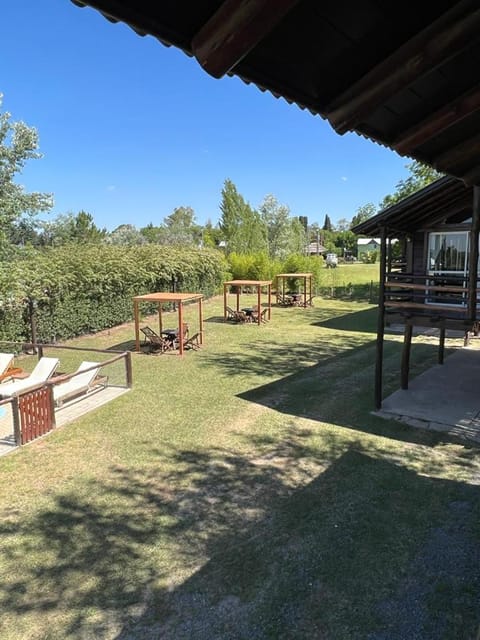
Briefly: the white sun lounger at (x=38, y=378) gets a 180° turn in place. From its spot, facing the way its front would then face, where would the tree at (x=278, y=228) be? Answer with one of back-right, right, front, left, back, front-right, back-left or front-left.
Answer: front

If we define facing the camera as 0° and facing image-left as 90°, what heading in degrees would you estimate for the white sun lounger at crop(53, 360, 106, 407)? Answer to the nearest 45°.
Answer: approximately 45°

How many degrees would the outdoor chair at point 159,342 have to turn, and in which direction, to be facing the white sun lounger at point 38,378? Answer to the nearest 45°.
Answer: approximately 90° to its right

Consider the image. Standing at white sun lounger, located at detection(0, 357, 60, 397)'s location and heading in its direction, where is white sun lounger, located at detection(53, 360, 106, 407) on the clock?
white sun lounger, located at detection(53, 360, 106, 407) is roughly at 9 o'clock from white sun lounger, located at detection(0, 357, 60, 397).

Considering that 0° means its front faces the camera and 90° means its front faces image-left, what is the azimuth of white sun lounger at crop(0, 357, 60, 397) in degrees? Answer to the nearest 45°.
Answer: approximately 45°

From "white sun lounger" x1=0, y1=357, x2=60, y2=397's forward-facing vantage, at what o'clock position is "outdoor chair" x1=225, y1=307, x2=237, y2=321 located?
The outdoor chair is roughly at 6 o'clock from the white sun lounger.

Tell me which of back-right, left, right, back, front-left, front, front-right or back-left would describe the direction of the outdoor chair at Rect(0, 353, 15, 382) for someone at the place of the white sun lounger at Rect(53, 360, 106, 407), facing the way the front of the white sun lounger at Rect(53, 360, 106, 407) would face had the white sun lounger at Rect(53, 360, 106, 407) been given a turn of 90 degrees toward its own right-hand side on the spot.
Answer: front

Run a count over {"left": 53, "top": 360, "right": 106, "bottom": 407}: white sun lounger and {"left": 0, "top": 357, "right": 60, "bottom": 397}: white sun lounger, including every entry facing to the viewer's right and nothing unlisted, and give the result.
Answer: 0

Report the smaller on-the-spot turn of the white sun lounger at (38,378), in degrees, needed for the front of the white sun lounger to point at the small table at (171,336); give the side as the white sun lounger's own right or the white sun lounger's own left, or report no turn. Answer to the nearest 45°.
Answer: approximately 180°

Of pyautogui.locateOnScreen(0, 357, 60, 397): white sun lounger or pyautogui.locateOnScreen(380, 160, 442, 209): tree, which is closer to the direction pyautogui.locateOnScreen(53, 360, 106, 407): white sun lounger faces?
the white sun lounger

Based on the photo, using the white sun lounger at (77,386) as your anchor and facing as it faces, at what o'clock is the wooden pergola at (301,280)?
The wooden pergola is roughly at 6 o'clock from the white sun lounger.

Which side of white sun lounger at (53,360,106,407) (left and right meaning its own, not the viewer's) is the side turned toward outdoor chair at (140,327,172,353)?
back

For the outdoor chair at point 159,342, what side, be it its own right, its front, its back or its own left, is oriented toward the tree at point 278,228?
left

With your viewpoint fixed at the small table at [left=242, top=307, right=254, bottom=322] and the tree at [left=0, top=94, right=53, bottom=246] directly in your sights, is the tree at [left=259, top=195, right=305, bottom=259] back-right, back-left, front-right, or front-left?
back-right
